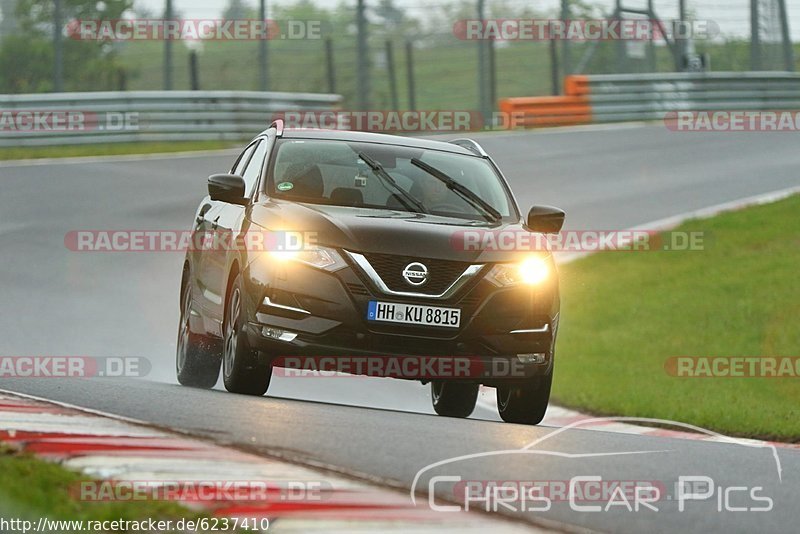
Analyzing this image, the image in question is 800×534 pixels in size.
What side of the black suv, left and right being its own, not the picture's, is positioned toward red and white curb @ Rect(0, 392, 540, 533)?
front

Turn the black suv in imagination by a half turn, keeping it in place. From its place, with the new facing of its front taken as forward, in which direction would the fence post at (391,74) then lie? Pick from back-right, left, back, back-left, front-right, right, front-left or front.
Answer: front

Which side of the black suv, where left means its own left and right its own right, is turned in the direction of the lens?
front

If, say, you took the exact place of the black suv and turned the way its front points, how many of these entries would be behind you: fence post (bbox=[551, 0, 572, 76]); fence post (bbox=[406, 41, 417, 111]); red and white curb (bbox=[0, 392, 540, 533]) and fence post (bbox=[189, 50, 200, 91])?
3

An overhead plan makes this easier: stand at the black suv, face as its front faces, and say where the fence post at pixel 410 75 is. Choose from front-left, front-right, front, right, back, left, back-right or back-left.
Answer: back

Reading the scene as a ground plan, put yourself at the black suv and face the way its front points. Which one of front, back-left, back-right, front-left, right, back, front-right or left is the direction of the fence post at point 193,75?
back

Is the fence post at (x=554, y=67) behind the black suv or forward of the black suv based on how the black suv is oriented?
behind

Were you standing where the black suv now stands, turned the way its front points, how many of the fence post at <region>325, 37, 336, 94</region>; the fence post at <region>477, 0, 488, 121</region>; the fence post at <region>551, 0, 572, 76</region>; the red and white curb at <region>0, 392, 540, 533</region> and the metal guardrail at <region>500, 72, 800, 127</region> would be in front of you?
1

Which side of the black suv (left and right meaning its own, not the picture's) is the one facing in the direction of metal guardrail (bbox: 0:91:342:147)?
back

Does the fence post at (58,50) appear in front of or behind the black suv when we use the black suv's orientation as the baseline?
behind

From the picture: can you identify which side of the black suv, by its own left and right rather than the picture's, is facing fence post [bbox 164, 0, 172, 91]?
back

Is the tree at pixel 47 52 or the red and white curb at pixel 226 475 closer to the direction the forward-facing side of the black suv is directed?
the red and white curb

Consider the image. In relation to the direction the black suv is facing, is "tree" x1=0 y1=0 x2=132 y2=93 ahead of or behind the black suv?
behind

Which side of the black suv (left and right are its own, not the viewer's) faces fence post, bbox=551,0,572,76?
back

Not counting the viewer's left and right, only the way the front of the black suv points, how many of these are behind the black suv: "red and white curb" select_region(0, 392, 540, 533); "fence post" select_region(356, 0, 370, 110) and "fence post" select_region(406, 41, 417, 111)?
2

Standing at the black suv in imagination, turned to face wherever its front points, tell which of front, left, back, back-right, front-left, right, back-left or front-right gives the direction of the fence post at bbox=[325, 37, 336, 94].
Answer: back
